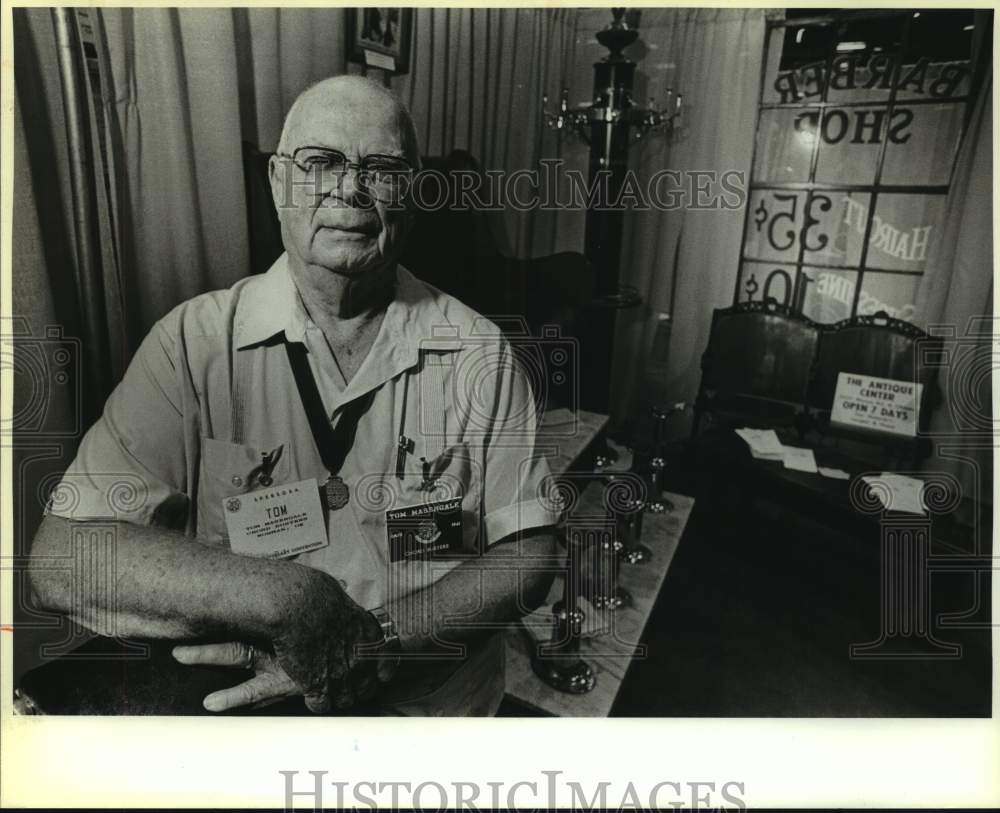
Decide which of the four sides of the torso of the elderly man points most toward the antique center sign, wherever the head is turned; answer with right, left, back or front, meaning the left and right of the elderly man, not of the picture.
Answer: left

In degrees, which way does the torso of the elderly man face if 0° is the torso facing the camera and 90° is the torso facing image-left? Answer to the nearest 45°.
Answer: approximately 0°

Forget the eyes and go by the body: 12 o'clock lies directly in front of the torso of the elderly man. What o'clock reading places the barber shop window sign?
The barber shop window sign is roughly at 8 o'clock from the elderly man.

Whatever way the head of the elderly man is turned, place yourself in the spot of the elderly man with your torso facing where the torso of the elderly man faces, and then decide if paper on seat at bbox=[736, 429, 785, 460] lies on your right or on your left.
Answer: on your left

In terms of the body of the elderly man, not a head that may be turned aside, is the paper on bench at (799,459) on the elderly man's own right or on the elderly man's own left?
on the elderly man's own left

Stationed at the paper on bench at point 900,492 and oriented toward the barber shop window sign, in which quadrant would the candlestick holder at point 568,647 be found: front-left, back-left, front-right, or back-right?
back-left
